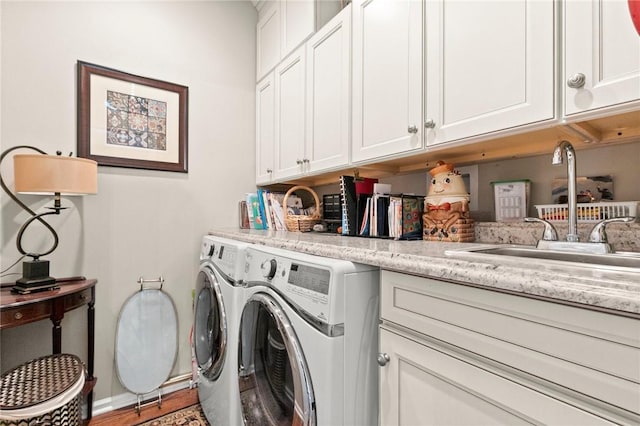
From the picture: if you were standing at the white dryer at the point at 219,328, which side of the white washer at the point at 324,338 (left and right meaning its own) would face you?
right

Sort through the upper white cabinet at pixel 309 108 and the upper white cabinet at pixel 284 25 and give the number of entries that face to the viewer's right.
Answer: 0

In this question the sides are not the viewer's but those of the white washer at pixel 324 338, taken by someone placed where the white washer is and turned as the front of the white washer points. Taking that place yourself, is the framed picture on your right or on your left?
on your right

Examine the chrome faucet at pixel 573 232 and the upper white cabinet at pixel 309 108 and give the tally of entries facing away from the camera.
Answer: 0

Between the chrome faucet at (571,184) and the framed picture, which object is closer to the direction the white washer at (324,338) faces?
the framed picture

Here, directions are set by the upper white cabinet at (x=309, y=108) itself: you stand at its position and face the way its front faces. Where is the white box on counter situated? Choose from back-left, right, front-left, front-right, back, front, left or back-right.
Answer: left

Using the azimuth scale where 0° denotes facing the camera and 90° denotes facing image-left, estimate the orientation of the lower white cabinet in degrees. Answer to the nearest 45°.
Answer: approximately 45°
